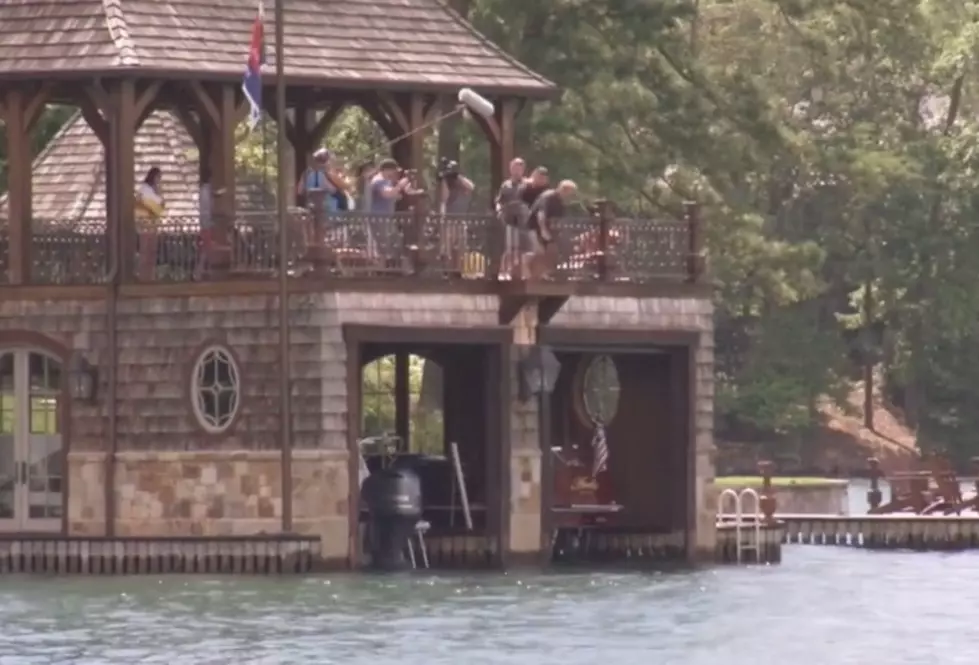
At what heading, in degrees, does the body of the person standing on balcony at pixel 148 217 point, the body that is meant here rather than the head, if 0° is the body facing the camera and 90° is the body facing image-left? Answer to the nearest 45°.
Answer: approximately 270°

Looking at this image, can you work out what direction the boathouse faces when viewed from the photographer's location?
facing the viewer

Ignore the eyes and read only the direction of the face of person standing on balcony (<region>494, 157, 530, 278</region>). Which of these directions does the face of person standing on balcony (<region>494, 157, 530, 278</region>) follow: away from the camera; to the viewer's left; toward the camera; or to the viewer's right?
toward the camera

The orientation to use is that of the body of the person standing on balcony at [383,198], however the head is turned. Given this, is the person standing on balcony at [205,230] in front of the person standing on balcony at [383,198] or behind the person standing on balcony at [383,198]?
behind

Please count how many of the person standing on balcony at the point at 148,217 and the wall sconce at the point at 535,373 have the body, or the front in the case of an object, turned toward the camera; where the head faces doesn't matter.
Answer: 1

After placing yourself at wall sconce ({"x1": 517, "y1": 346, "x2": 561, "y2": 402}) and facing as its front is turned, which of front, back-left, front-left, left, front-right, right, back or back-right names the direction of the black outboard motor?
right

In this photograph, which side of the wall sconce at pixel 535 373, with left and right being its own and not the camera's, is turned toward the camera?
front
